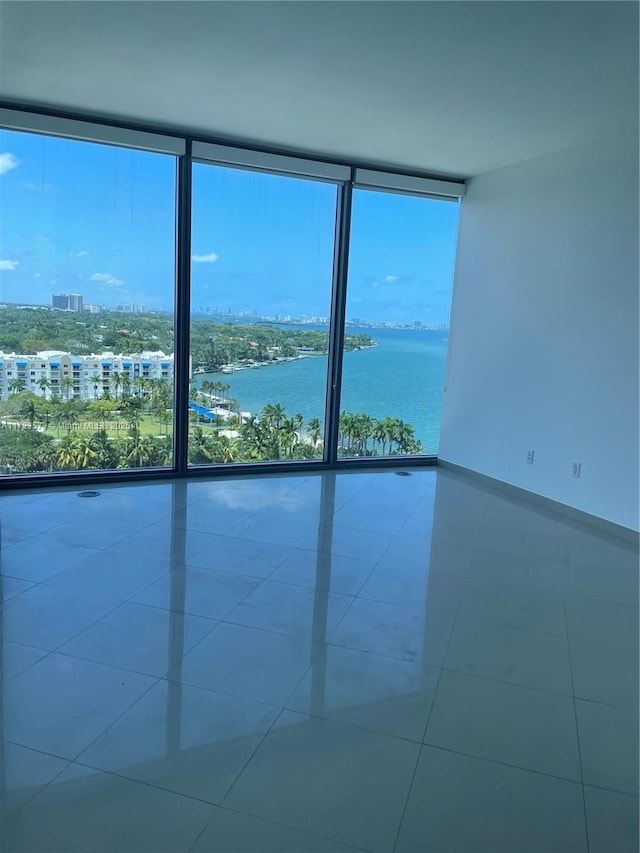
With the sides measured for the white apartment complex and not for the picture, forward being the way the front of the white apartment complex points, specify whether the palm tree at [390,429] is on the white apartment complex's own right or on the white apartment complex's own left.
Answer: on the white apartment complex's own left

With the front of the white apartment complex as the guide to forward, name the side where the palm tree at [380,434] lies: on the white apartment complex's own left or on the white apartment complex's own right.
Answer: on the white apartment complex's own left

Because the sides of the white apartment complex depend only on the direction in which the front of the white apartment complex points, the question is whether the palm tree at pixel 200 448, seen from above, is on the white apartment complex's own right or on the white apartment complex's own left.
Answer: on the white apartment complex's own left

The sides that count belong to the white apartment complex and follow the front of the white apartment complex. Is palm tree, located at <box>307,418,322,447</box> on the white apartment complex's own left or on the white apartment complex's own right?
on the white apartment complex's own left

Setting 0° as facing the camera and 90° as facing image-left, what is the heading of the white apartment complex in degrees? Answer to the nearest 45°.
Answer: approximately 0°

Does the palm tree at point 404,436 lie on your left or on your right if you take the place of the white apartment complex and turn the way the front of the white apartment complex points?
on your left
